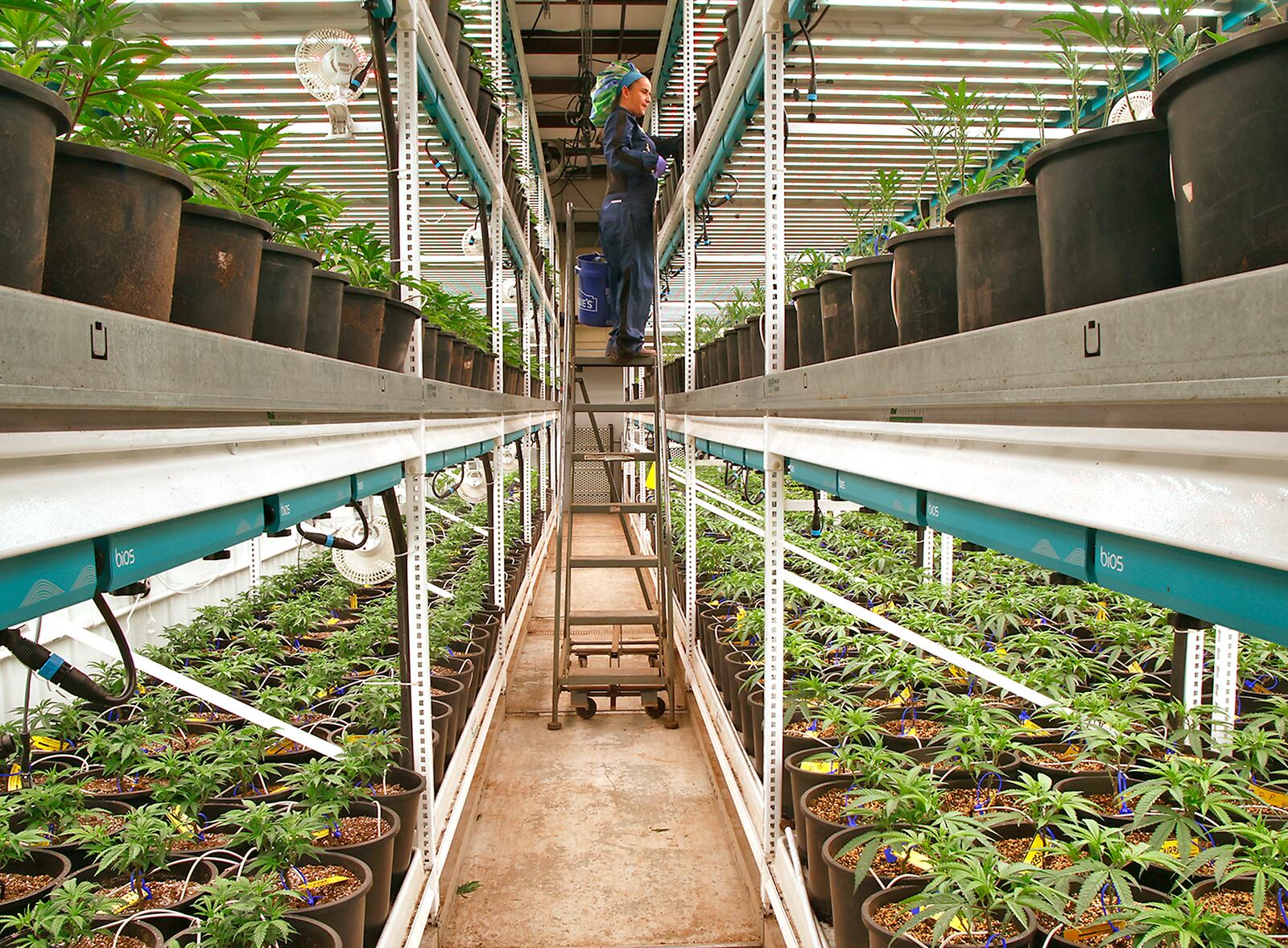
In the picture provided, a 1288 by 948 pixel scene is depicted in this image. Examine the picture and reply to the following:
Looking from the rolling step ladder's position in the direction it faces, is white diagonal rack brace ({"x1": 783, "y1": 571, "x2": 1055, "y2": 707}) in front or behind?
in front

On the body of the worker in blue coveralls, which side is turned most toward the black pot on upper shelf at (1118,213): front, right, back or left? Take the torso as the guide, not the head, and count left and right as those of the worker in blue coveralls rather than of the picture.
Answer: right

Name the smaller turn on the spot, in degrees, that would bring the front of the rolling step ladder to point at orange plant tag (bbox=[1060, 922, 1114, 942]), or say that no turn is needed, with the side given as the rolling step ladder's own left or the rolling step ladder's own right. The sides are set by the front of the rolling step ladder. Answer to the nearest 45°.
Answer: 0° — it already faces it

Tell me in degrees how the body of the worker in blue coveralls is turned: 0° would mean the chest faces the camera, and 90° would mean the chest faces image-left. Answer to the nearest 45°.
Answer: approximately 270°

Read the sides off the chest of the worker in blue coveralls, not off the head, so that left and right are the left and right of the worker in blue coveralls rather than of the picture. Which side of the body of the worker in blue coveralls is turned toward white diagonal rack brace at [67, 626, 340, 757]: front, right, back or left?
right

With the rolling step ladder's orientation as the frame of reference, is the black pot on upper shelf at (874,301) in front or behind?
in front

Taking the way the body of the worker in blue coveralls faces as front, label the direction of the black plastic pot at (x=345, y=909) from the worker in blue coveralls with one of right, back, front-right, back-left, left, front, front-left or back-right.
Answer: right
